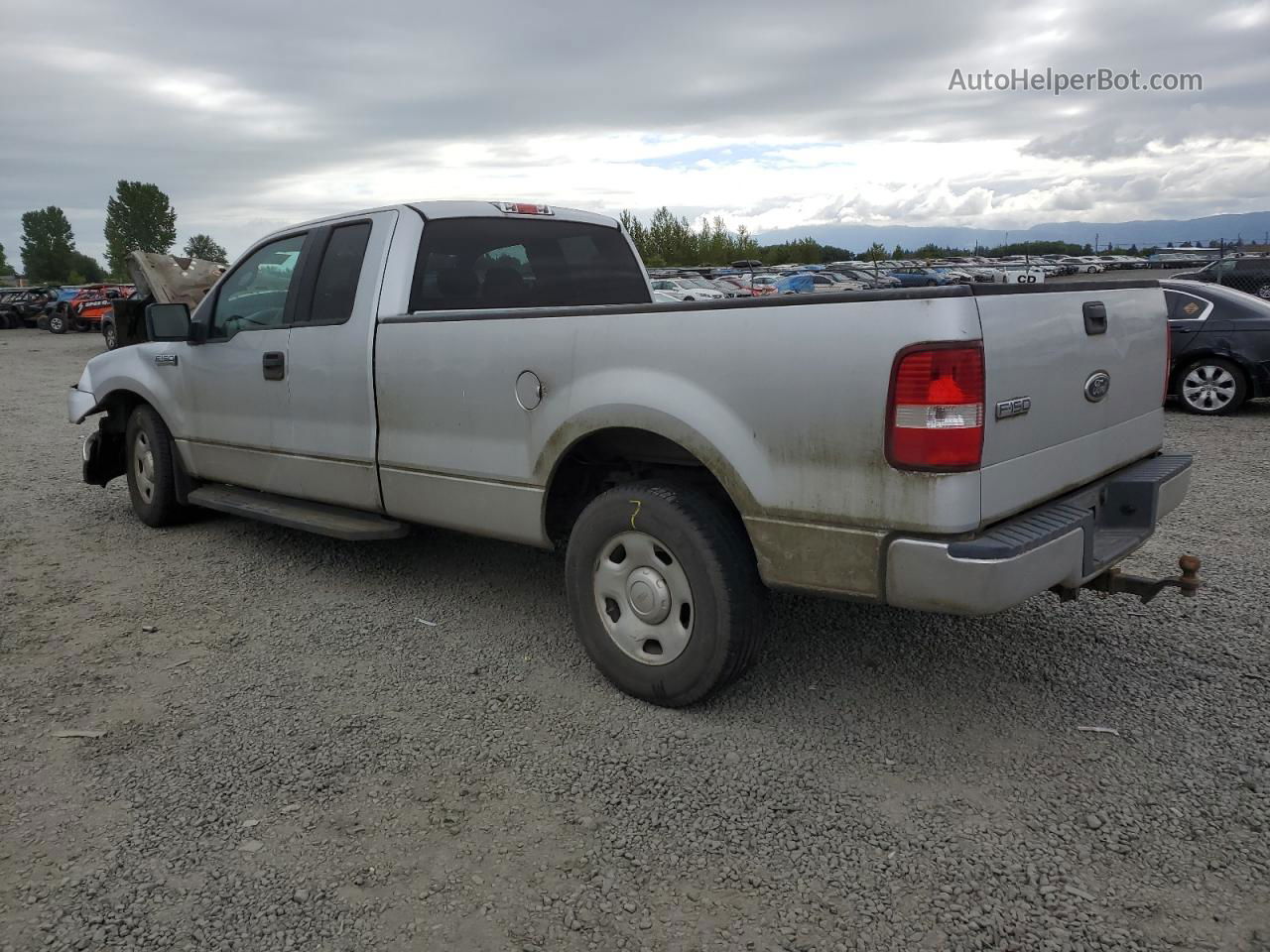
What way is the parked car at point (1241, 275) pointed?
to the viewer's left

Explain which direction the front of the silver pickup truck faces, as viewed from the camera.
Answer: facing away from the viewer and to the left of the viewer

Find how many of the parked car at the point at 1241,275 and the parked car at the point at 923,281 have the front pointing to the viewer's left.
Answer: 1

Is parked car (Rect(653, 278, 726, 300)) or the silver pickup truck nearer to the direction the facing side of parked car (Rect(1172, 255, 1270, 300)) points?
the parked car

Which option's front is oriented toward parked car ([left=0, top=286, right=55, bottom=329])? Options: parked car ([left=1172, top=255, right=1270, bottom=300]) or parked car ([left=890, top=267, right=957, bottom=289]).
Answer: parked car ([left=1172, top=255, right=1270, bottom=300])

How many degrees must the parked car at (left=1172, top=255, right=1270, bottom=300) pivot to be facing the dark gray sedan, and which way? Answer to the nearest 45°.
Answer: approximately 90° to its left

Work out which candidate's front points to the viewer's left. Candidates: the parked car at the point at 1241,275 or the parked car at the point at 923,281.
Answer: the parked car at the point at 1241,275

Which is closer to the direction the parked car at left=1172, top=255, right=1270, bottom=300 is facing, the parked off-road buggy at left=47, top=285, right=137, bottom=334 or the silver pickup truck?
the parked off-road buggy

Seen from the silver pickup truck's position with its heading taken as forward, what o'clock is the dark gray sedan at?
The dark gray sedan is roughly at 3 o'clock from the silver pickup truck.
